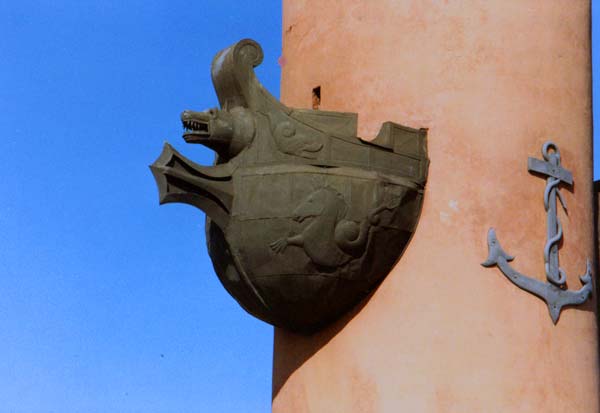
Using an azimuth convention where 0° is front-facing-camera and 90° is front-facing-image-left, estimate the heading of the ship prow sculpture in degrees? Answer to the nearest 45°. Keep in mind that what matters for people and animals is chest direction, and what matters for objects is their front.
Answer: approximately 45°

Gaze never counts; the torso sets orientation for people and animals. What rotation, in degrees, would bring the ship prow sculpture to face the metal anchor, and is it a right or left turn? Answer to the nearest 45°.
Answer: approximately 135° to its left
